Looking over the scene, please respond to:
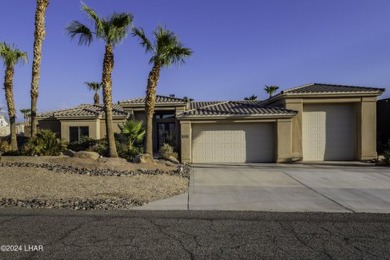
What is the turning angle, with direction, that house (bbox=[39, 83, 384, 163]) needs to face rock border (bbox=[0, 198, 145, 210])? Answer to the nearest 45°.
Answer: approximately 45° to its right

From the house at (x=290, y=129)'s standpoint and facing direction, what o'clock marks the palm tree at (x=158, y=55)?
The palm tree is roughly at 2 o'clock from the house.

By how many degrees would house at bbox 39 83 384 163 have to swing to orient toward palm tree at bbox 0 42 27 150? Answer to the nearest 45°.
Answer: approximately 90° to its right

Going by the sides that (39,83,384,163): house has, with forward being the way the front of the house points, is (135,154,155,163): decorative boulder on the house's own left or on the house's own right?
on the house's own right

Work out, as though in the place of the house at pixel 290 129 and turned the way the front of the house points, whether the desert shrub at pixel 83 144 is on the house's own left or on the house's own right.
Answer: on the house's own right

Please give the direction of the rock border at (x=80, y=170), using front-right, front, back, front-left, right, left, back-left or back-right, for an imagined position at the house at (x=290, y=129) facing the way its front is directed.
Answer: front-right

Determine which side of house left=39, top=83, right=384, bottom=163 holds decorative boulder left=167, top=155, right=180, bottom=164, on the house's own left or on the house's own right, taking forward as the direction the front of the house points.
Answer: on the house's own right

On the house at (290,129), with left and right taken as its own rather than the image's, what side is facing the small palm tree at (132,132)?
right

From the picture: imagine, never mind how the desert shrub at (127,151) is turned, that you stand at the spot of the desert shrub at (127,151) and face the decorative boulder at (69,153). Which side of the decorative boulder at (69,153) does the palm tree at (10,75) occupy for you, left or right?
right

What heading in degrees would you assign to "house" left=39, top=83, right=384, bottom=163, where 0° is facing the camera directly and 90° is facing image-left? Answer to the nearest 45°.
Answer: approximately 0°
